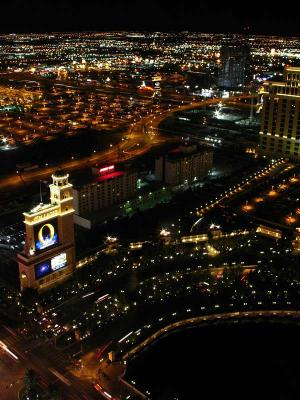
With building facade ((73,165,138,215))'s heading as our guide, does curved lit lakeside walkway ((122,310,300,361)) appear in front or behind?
in front

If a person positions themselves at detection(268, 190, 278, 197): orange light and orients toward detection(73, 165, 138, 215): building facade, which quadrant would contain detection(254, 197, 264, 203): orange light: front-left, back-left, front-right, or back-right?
front-left

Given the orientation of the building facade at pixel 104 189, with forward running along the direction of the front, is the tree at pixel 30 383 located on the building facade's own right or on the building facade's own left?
on the building facade's own right

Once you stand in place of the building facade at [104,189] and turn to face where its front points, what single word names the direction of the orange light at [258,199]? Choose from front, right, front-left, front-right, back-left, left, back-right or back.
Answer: front-left

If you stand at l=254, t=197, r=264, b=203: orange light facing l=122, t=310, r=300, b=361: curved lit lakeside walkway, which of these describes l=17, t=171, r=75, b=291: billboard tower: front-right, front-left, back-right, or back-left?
front-right

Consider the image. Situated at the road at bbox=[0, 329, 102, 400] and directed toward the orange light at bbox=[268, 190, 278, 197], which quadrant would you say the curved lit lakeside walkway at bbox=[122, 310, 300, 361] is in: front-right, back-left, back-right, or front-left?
front-right

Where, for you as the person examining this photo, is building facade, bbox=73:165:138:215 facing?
facing the viewer and to the right of the viewer

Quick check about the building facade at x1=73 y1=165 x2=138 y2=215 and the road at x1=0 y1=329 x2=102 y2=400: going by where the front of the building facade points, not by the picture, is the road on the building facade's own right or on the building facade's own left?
on the building facade's own right

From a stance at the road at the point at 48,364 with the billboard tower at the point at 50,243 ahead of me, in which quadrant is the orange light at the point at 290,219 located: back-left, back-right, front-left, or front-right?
front-right

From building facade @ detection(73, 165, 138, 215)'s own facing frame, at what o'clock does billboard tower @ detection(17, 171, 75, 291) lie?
The billboard tower is roughly at 2 o'clock from the building facade.

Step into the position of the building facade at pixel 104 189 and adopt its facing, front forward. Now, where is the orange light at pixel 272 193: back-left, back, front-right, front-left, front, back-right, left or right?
front-left

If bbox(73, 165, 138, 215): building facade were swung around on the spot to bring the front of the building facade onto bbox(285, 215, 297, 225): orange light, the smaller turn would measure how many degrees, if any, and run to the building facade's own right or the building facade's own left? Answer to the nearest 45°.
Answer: approximately 45° to the building facade's own left
